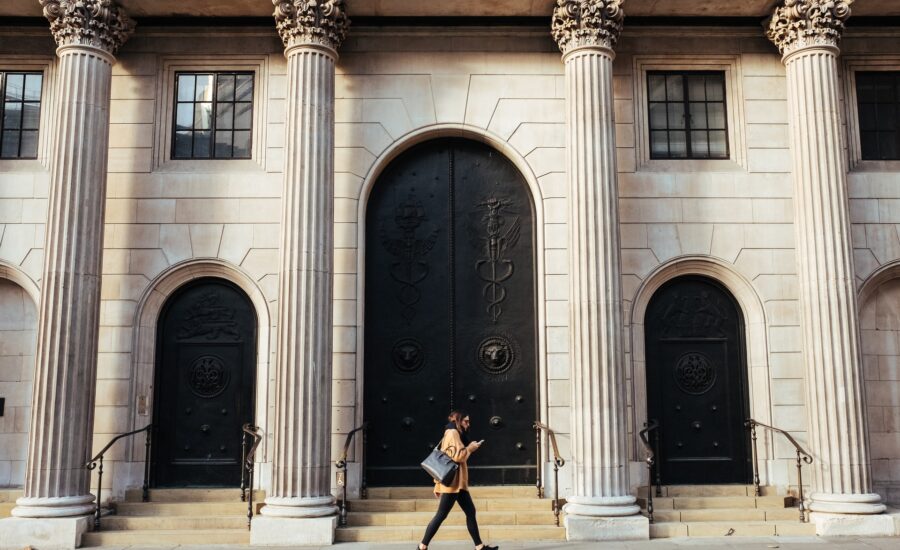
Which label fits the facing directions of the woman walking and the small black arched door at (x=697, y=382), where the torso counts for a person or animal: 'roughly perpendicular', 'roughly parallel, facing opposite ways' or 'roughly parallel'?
roughly perpendicular

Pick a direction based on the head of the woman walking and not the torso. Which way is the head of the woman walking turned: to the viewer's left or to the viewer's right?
to the viewer's right

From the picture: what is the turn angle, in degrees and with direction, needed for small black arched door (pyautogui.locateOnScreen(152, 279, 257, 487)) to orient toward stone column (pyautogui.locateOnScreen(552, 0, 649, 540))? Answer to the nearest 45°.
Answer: approximately 45° to its left

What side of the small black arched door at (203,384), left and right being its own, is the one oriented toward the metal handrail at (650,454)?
left

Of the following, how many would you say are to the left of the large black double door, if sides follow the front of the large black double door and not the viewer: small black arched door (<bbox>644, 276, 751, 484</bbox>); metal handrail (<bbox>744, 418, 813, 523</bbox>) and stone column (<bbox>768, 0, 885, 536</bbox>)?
3

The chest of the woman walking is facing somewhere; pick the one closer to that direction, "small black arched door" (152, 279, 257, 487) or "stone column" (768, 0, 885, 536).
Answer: the stone column

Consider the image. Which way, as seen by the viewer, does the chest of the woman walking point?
to the viewer's right

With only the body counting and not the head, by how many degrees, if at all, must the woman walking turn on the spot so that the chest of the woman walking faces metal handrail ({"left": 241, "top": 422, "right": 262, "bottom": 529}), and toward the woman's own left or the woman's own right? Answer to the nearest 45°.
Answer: approximately 135° to the woman's own left

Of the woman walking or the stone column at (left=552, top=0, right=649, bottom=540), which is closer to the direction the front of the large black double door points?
the woman walking

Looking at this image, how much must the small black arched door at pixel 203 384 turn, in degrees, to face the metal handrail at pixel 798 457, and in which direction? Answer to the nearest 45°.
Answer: approximately 90° to its left
